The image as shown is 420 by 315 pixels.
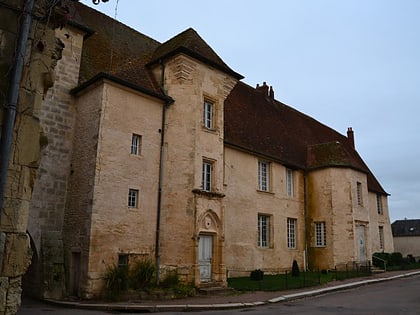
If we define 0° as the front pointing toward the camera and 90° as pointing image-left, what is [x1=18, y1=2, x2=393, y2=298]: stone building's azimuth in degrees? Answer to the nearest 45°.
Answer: approximately 315°
